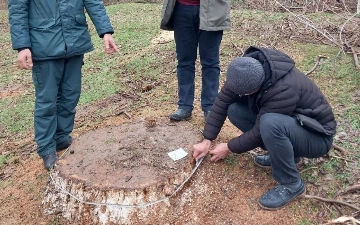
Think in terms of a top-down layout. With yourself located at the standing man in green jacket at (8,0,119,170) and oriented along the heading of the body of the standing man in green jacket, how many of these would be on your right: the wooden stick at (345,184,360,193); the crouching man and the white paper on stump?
0

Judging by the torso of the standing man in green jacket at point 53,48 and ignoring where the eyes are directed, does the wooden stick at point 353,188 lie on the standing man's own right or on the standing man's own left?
on the standing man's own left

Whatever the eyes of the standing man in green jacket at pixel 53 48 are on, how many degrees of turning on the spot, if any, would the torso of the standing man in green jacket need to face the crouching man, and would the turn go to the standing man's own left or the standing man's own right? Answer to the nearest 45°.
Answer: approximately 45° to the standing man's own left

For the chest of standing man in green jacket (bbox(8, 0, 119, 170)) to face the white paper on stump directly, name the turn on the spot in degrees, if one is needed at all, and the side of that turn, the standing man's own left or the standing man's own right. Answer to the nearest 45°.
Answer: approximately 45° to the standing man's own left

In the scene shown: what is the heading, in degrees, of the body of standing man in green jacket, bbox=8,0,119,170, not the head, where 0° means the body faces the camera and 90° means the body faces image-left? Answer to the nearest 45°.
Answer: approximately 0°
